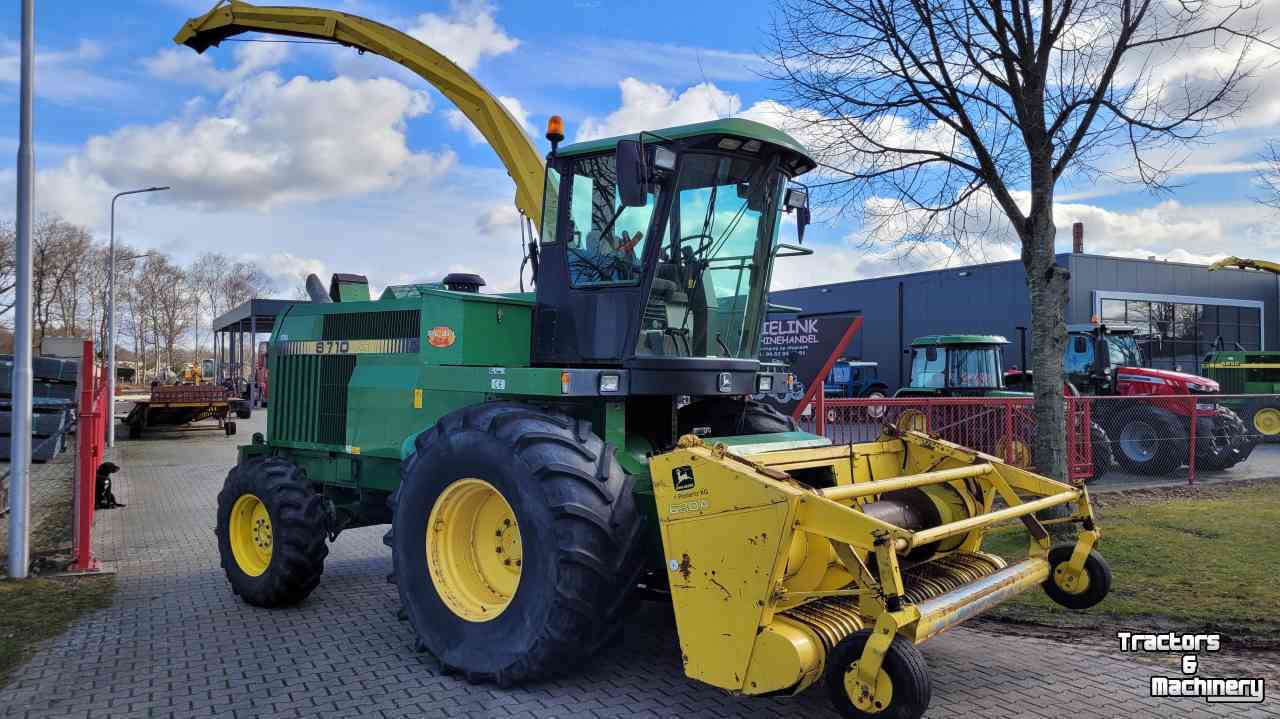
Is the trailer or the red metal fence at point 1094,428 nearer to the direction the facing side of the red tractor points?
the red metal fence

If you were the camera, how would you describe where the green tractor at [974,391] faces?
facing the viewer and to the right of the viewer

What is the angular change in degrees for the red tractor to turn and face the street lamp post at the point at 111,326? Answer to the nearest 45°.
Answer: approximately 135° to its right

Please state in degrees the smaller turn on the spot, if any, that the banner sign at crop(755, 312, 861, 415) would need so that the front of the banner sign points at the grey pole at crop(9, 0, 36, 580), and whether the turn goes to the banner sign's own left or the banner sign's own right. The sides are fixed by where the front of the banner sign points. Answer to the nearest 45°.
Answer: approximately 45° to the banner sign's own right

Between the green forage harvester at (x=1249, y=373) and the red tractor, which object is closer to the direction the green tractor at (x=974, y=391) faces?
the red tractor

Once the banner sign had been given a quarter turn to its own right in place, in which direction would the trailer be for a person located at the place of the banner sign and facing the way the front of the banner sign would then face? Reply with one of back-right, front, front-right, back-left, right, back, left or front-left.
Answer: front-right

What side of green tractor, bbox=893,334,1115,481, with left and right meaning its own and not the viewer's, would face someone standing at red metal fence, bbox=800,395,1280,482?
front

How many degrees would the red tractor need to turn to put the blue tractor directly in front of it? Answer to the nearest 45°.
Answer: approximately 180°

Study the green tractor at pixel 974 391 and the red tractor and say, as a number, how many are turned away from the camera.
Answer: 0

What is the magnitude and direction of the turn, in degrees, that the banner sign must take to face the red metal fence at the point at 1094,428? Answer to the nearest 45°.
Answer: approximately 135° to its left
